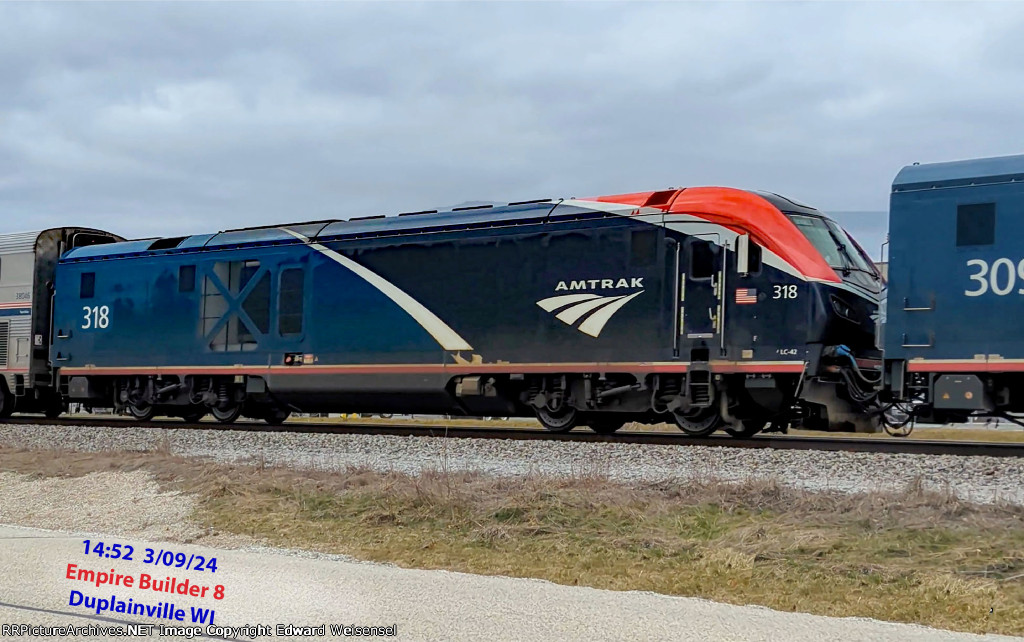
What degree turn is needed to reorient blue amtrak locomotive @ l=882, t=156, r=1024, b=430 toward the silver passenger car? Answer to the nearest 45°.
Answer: approximately 180°

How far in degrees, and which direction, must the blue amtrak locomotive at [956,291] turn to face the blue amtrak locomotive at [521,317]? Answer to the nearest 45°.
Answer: approximately 180°

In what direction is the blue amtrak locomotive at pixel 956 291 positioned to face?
to the viewer's right
